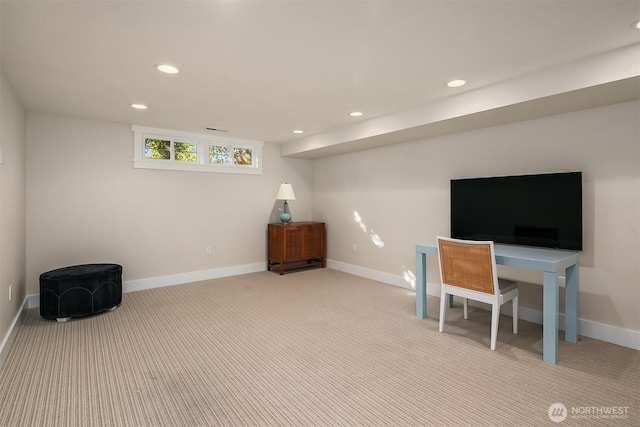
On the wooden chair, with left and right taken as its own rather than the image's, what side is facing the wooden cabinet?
left

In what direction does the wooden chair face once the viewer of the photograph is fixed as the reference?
facing away from the viewer and to the right of the viewer

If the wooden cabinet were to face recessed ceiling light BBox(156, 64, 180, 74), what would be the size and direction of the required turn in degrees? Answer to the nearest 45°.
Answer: approximately 45° to its right

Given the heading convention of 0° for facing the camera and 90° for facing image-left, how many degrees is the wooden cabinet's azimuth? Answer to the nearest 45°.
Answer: approximately 315°

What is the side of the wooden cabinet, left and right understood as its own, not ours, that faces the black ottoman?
right

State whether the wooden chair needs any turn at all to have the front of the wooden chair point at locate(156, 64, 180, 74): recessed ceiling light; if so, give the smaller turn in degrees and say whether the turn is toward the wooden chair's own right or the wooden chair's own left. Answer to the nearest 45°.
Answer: approximately 180°
